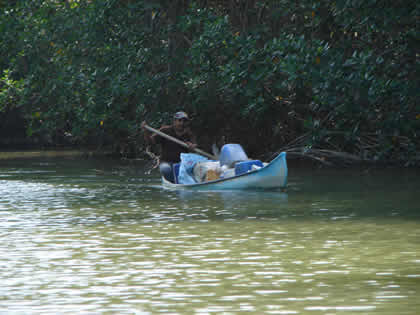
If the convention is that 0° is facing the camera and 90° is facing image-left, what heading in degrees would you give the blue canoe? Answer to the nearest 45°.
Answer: approximately 270°
